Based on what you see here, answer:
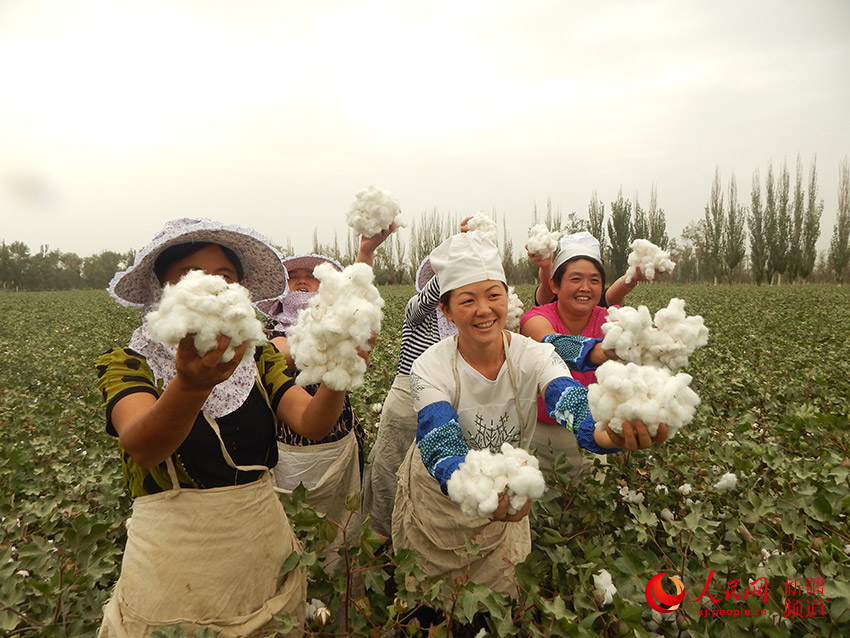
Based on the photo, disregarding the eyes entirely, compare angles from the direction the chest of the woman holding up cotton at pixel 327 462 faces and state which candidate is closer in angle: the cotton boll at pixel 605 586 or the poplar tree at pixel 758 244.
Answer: the cotton boll

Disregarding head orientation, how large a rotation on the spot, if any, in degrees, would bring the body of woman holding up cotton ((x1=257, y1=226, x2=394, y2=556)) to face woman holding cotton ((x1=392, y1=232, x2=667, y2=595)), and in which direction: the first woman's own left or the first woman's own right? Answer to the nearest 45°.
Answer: approximately 45° to the first woman's own left

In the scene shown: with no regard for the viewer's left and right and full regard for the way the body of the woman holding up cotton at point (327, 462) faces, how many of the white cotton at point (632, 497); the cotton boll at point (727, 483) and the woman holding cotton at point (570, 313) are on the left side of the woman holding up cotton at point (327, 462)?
3

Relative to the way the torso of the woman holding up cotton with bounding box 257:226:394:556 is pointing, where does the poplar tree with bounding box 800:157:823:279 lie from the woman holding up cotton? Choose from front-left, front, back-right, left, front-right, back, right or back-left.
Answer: back-left

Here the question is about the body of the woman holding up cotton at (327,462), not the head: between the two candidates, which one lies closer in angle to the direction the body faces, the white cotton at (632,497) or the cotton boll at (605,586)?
the cotton boll

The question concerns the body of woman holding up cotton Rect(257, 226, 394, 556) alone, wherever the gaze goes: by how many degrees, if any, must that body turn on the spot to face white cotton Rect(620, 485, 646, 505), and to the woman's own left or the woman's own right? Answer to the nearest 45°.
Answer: approximately 90° to the woman's own left

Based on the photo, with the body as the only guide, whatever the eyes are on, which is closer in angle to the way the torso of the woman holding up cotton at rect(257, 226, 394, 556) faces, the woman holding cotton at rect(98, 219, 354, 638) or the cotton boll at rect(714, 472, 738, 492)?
the woman holding cotton

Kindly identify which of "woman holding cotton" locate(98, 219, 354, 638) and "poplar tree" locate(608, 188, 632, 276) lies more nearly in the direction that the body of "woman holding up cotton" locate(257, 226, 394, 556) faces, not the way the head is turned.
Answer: the woman holding cotton

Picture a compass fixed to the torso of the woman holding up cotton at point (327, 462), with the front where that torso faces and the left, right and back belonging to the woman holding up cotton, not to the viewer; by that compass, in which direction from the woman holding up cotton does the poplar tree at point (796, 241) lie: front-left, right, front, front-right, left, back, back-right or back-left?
back-left

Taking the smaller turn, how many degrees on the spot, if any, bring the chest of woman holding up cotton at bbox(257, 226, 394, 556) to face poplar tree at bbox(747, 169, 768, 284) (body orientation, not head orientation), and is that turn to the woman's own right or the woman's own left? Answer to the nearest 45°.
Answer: approximately 135° to the woman's own left

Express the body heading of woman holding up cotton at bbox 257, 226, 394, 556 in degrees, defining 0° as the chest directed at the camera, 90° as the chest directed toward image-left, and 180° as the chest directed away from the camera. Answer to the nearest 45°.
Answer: approximately 0°

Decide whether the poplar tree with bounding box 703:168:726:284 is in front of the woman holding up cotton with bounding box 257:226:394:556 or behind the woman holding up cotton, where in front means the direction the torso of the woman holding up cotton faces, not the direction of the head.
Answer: behind

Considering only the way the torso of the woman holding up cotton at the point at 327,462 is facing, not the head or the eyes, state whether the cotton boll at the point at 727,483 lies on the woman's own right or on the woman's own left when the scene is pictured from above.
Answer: on the woman's own left
